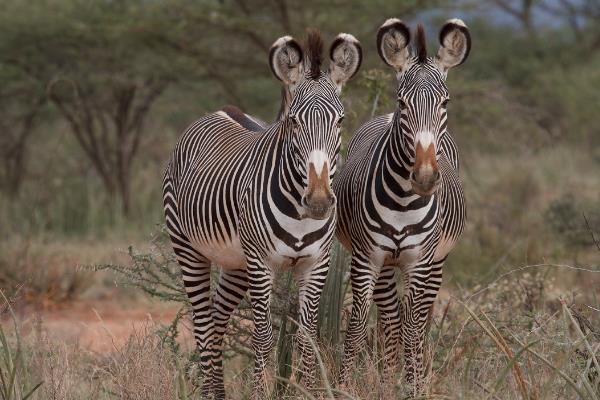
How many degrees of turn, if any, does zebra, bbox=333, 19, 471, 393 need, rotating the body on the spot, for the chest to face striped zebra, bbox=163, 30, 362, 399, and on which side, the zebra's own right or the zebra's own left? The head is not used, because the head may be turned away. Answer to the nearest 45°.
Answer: approximately 90° to the zebra's own right

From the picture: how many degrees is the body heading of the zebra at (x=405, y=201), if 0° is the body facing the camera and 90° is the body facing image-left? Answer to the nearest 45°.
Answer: approximately 0°

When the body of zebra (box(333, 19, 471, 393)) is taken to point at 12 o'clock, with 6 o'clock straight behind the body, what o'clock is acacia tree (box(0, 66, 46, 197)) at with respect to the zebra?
The acacia tree is roughly at 5 o'clock from the zebra.

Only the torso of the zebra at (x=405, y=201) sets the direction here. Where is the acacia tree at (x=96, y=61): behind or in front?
behind

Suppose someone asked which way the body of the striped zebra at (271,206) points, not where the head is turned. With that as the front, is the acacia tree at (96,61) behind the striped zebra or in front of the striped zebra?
behind

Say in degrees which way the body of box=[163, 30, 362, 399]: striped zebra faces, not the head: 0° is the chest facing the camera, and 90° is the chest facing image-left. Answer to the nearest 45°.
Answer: approximately 315°

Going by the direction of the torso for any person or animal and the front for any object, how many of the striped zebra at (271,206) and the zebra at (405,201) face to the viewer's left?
0

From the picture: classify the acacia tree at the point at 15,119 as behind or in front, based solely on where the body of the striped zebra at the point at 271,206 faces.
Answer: behind

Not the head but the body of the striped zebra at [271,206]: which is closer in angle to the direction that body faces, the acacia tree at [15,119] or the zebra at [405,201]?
the zebra
